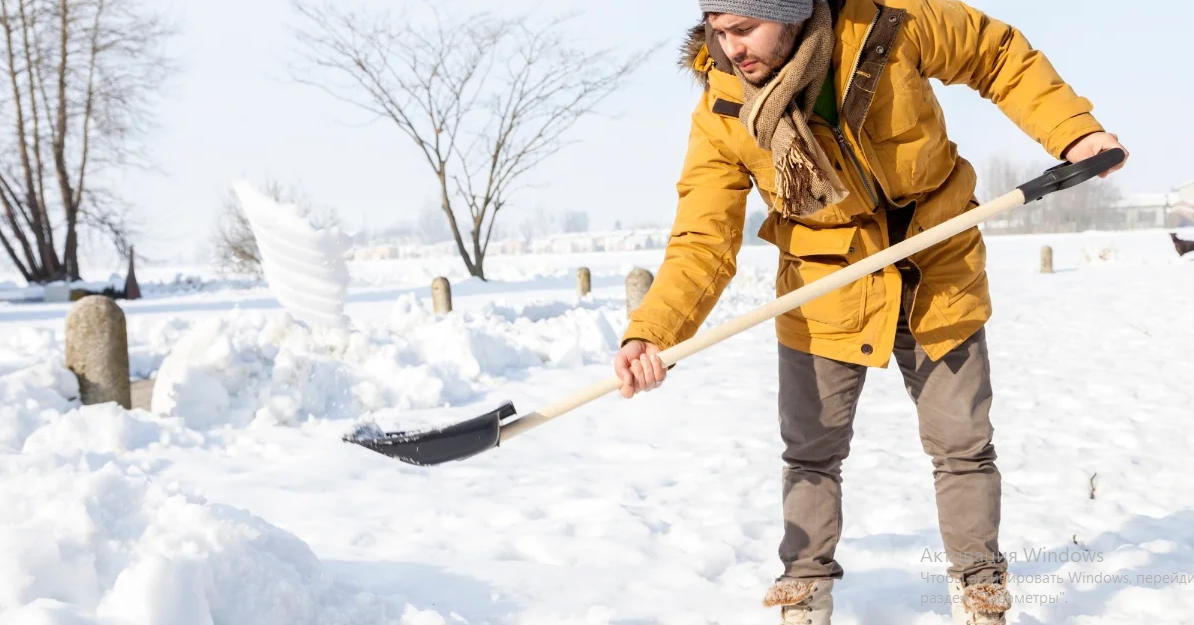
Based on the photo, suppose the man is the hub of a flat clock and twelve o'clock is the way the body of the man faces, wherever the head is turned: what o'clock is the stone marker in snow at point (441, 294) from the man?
The stone marker in snow is roughly at 5 o'clock from the man.

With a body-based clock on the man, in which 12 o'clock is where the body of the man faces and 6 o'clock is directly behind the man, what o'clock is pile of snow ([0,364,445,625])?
The pile of snow is roughly at 2 o'clock from the man.

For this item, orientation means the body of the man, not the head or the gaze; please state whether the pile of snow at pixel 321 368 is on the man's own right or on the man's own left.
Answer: on the man's own right

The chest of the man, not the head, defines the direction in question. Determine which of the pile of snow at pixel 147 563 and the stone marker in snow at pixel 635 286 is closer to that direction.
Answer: the pile of snow

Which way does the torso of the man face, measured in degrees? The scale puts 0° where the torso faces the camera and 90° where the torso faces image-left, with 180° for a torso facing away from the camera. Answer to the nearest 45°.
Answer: approximately 0°

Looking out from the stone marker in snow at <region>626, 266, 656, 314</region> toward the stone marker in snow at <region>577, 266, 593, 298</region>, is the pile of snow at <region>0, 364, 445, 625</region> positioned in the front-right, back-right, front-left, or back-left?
back-left

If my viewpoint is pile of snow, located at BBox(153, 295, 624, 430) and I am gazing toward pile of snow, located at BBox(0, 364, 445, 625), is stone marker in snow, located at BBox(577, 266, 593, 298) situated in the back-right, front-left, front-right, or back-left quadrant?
back-left

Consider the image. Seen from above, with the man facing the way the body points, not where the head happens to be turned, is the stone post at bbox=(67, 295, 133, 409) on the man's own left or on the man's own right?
on the man's own right

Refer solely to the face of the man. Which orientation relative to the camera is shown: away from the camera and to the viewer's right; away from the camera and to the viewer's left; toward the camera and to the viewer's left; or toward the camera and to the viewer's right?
toward the camera and to the viewer's left

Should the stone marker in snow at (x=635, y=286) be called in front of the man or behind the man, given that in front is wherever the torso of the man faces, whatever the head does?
behind
